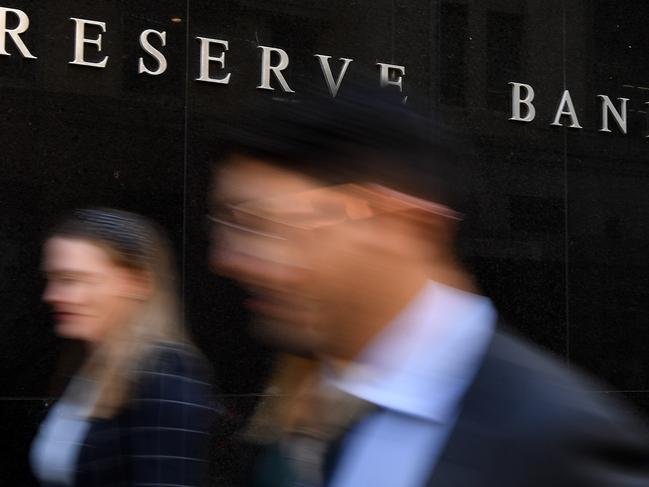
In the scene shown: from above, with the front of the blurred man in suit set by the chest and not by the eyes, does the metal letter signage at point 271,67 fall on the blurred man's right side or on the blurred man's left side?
on the blurred man's right side

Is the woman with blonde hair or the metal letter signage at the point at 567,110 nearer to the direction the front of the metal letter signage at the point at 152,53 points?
the woman with blonde hair

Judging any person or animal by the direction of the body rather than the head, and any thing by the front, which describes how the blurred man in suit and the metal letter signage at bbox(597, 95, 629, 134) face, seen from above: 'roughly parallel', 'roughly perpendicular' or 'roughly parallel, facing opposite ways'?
roughly perpendicular

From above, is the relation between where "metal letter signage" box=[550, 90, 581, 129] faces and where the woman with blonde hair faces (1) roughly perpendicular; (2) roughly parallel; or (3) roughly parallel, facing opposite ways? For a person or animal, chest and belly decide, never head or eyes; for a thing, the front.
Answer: roughly perpendicular

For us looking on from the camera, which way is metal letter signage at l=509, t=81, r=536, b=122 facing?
facing the viewer

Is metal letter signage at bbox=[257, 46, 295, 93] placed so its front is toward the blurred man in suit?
yes

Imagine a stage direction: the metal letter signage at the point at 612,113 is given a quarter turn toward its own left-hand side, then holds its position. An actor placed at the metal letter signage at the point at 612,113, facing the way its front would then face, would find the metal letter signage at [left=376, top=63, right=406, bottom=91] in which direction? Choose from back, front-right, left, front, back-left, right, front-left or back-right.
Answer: back-right

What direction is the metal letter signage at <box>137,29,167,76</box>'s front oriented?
toward the camera

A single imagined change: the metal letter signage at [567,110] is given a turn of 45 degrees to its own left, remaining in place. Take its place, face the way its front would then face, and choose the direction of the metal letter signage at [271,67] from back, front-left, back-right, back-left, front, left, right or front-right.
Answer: right

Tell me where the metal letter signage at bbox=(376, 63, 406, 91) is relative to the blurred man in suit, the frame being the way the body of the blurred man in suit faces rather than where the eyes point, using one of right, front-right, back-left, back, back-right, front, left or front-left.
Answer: right

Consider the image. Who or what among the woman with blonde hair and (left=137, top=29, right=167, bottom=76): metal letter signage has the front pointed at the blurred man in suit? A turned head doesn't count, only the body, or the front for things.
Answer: the metal letter signage

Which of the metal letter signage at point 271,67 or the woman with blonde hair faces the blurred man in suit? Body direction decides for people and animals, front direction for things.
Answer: the metal letter signage

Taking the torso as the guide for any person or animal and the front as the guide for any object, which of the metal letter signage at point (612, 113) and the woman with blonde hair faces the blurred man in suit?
the metal letter signage

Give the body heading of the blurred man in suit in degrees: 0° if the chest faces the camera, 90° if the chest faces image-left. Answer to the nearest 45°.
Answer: approximately 90°
